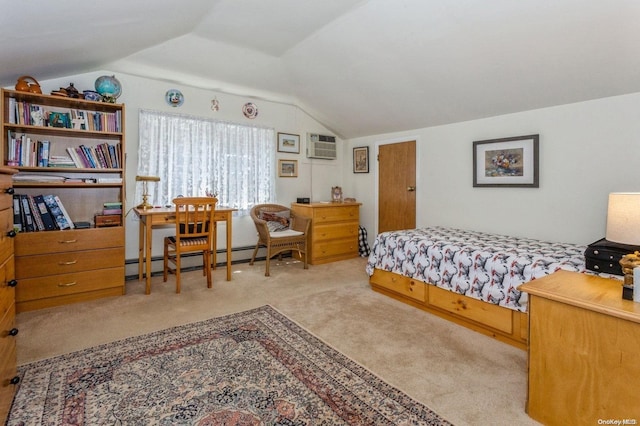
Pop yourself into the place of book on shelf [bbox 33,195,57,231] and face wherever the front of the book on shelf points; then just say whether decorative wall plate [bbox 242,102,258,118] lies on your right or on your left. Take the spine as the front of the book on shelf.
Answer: on your left

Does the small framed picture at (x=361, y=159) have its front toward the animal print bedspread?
no

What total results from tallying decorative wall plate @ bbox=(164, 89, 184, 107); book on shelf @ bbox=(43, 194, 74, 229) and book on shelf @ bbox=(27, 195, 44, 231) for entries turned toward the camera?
3

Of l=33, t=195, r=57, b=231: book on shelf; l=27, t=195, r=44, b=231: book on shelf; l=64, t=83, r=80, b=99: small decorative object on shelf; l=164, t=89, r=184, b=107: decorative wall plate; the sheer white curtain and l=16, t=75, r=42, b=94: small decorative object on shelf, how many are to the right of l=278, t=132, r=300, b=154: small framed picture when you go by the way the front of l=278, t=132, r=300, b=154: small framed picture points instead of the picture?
6

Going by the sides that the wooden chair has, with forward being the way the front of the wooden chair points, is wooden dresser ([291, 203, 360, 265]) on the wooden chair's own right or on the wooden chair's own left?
on the wooden chair's own right

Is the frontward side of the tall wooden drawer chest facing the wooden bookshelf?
no

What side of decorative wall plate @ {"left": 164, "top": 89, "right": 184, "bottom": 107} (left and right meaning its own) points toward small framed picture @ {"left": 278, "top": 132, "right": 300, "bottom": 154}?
left

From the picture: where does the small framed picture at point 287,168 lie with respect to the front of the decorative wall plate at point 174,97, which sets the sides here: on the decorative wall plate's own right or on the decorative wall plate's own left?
on the decorative wall plate's own left

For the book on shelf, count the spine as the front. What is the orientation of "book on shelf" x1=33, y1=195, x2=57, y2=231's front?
toward the camera

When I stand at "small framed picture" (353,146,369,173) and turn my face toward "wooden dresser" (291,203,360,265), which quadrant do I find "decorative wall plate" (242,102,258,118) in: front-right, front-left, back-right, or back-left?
front-right

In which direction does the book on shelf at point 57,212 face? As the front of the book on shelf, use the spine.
toward the camera

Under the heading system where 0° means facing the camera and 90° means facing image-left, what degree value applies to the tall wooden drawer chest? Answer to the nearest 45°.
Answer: approximately 270°

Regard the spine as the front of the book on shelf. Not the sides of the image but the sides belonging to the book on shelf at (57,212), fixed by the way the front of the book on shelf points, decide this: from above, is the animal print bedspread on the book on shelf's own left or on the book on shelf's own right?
on the book on shelf's own left

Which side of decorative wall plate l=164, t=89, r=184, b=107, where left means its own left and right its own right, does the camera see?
front

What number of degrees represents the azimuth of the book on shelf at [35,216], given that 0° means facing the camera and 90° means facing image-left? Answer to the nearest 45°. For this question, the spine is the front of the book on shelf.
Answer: approximately 0°

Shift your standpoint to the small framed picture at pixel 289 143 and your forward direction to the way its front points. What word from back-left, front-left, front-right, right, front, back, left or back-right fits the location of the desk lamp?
right

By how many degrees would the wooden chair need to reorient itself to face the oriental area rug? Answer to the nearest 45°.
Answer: approximately 135° to its left

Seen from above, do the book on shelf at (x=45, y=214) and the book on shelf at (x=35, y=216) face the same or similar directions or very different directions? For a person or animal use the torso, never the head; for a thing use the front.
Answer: same or similar directions

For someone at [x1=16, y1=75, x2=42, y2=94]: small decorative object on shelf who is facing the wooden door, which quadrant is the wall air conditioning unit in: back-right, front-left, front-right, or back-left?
front-left
